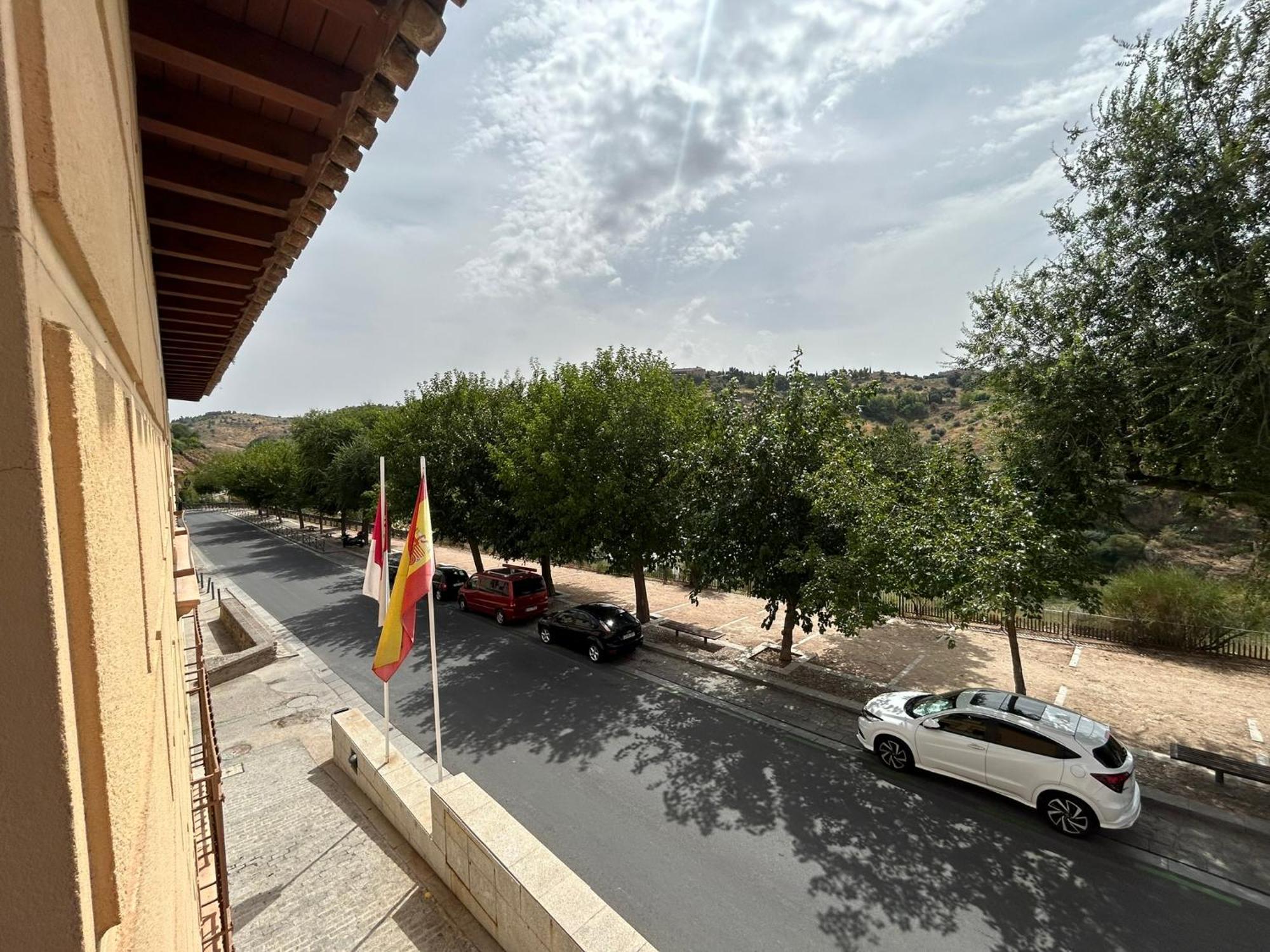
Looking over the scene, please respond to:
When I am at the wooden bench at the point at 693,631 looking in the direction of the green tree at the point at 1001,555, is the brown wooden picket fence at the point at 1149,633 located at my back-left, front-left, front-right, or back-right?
front-left

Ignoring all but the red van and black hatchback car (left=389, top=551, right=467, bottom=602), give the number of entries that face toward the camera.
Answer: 0

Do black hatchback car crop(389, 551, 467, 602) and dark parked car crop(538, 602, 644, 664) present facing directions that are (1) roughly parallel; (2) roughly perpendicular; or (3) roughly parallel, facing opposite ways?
roughly parallel

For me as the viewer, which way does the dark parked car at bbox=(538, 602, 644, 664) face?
facing away from the viewer and to the left of the viewer

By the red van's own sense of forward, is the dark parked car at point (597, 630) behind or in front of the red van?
behind

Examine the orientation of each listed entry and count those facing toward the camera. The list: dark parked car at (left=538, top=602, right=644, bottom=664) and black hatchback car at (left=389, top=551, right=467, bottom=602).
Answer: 0

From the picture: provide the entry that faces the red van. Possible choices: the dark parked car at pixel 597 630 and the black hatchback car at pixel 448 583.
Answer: the dark parked car

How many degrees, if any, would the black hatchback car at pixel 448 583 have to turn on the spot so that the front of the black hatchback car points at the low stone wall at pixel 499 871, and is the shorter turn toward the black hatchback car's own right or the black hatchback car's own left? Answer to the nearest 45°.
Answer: approximately 135° to the black hatchback car's own left

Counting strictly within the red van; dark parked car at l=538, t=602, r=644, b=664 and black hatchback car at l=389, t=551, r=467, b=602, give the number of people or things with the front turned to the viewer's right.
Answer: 0

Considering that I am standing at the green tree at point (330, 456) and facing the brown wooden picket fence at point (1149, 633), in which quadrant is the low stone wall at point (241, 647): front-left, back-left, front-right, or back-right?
front-right

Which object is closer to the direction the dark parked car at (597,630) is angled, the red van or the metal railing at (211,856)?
the red van

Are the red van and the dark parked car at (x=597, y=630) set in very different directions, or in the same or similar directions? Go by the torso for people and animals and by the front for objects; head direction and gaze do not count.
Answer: same or similar directions

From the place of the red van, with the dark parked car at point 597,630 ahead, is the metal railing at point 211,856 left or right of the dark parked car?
right

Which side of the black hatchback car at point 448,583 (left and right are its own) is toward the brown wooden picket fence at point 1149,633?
back

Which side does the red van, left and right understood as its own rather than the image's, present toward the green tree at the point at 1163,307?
back

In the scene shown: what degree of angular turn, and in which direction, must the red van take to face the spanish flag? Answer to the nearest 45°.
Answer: approximately 135° to its left

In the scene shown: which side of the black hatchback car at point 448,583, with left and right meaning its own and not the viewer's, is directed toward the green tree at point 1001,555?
back

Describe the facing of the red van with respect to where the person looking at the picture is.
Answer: facing away from the viewer and to the left of the viewer

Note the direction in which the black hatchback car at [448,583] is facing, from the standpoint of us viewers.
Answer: facing away from the viewer and to the left of the viewer
